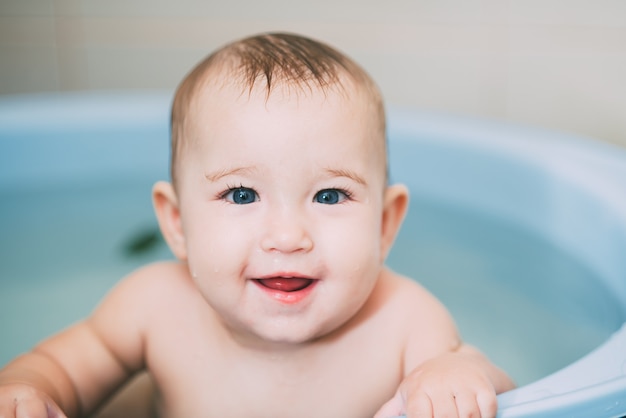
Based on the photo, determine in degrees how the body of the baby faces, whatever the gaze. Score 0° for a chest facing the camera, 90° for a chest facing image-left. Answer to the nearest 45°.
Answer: approximately 0°
